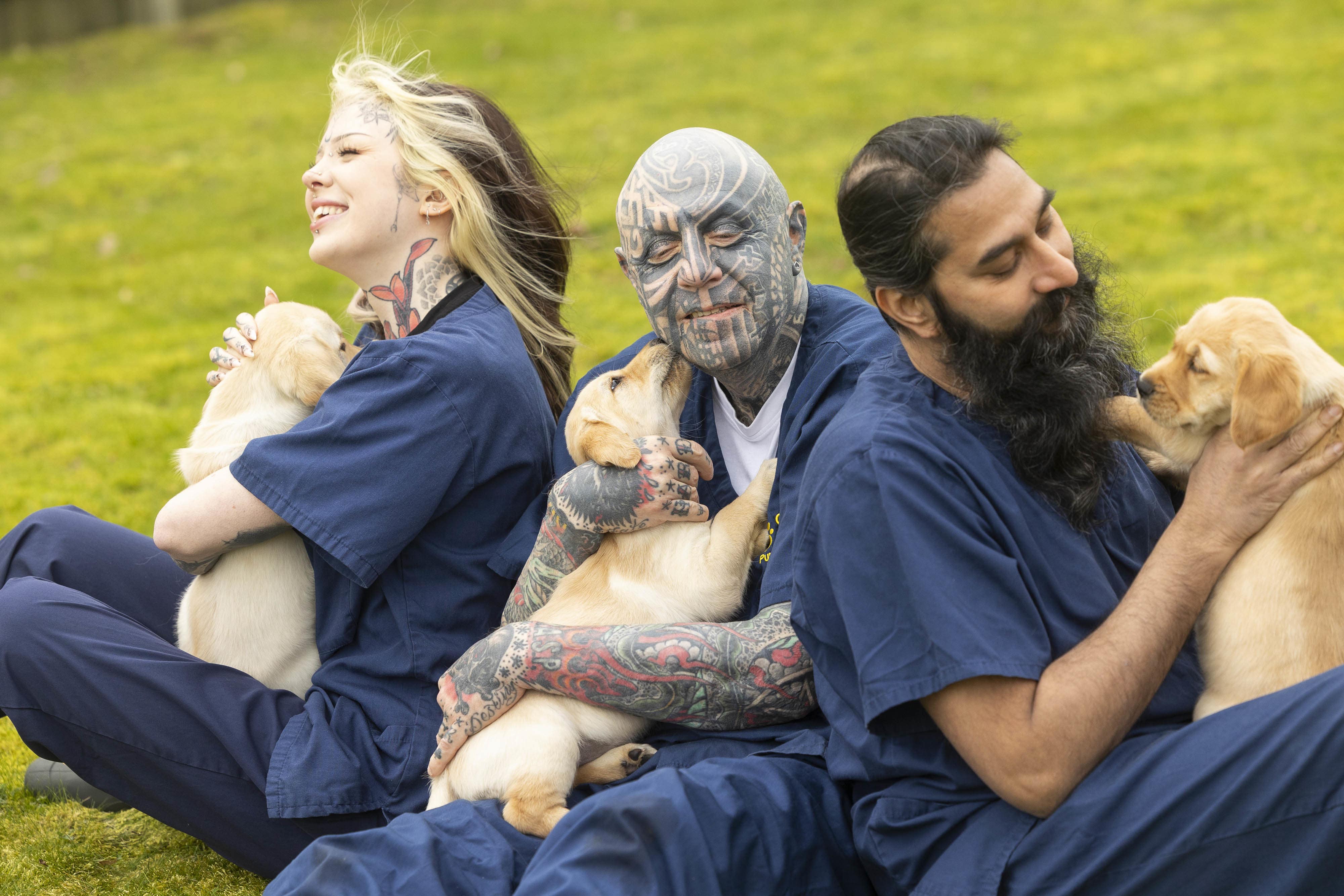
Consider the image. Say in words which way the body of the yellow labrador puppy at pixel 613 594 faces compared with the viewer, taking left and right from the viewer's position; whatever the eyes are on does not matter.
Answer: facing to the right of the viewer

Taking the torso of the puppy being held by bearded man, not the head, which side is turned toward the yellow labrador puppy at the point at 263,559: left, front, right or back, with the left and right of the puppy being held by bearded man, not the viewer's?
front

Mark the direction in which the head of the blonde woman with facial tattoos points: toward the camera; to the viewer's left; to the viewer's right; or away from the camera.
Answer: to the viewer's left

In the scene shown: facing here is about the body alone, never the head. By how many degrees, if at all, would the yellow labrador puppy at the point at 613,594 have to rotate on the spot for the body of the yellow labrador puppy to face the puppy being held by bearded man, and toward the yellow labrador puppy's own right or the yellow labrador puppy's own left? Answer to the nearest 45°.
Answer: approximately 45° to the yellow labrador puppy's own right

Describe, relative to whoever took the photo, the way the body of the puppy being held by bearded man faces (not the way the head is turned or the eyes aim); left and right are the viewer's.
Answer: facing to the left of the viewer

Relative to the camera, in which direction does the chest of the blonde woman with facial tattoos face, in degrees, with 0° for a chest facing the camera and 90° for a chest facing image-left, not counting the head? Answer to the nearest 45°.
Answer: approximately 90°
